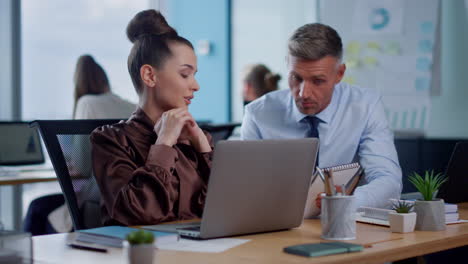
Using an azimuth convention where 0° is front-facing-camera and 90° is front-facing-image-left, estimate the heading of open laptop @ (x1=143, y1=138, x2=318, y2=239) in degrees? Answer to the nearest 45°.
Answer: approximately 135°

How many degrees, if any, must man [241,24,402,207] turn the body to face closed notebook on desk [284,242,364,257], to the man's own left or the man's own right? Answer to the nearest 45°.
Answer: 0° — they already face it

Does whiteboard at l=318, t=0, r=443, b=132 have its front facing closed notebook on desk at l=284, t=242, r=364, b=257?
yes

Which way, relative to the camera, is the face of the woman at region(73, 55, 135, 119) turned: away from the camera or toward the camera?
away from the camera

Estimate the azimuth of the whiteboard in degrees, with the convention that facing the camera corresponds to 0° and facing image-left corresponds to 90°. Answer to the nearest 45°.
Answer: approximately 0°

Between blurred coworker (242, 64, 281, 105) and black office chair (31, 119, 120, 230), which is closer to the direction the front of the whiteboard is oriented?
the black office chair
